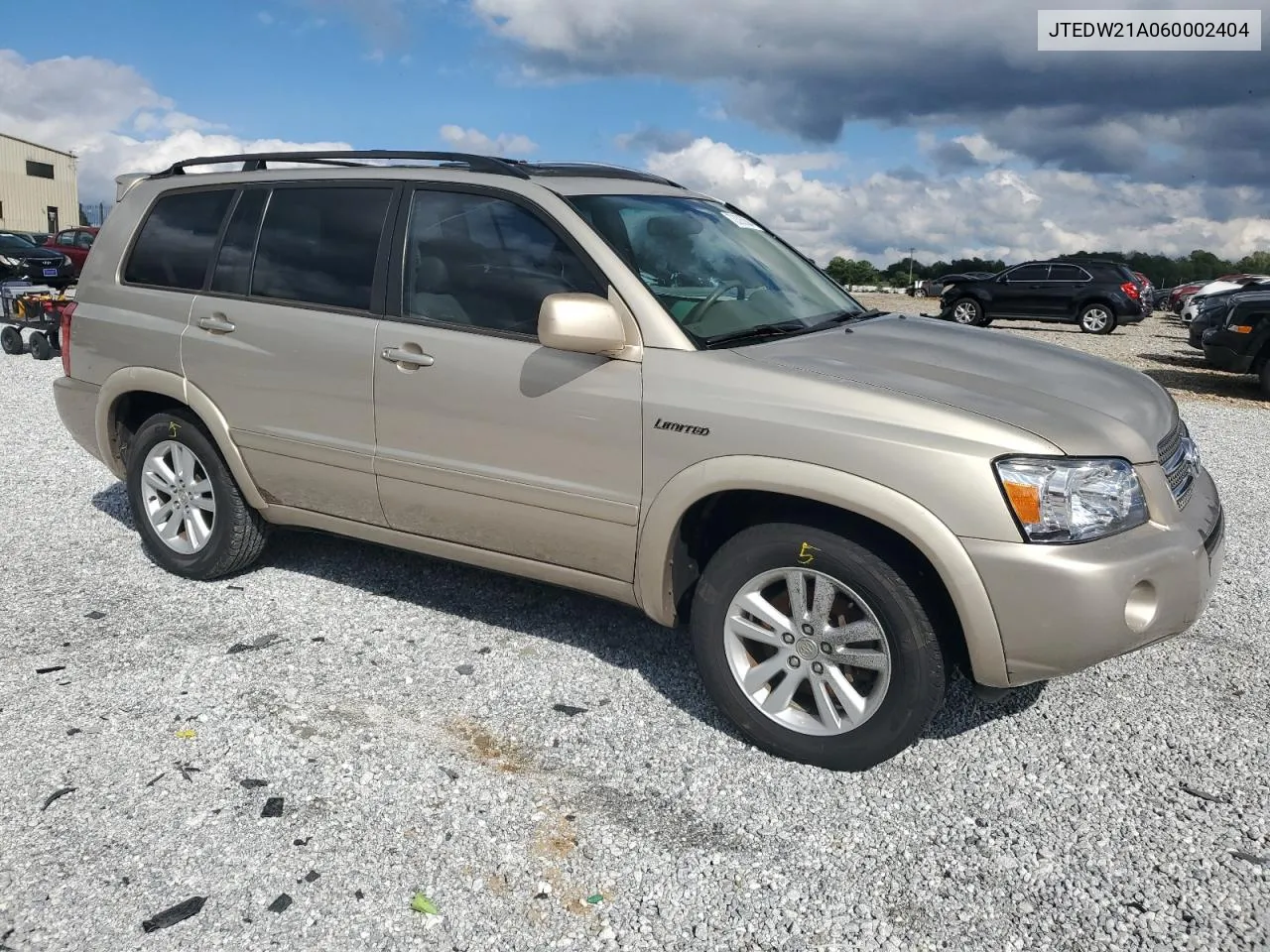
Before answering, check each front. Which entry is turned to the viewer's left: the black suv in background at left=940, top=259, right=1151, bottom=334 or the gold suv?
the black suv in background

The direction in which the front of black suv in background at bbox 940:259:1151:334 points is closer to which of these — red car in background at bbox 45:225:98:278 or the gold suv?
the red car in background

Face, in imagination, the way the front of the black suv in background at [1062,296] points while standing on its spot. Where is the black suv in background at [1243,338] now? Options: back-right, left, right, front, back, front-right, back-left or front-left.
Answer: left

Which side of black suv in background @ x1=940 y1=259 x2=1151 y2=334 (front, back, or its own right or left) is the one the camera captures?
left

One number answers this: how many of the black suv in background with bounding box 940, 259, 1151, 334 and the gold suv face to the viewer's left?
1

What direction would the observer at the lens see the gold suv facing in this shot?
facing the viewer and to the right of the viewer

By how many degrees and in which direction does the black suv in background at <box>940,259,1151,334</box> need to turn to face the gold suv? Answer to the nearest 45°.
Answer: approximately 90° to its left

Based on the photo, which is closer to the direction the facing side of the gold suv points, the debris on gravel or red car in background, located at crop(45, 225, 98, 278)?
the debris on gravel

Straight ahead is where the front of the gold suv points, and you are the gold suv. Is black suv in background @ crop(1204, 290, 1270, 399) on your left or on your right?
on your left

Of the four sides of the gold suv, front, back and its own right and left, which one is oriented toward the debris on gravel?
right

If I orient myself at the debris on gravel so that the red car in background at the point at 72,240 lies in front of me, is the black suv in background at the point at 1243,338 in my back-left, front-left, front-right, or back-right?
front-right

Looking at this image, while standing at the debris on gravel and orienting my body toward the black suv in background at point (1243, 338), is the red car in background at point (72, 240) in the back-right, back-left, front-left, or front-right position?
front-left

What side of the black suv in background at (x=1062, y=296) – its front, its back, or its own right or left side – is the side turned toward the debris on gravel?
left

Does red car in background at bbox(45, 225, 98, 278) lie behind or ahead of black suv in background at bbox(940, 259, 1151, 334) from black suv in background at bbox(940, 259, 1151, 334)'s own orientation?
ahead
